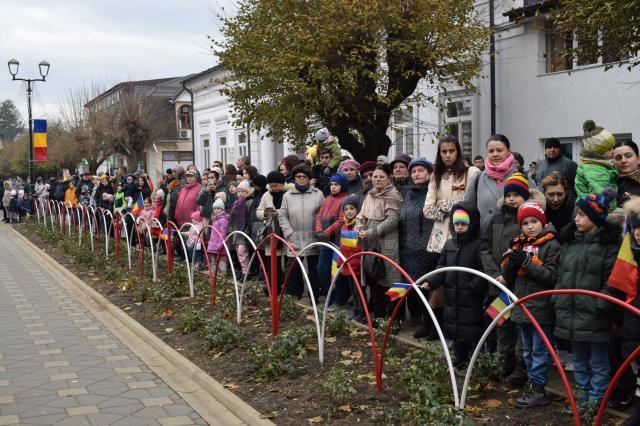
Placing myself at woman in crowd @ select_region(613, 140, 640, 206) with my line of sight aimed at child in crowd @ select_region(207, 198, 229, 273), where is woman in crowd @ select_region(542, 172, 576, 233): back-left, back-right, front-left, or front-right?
front-left

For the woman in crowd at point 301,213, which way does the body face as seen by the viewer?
toward the camera

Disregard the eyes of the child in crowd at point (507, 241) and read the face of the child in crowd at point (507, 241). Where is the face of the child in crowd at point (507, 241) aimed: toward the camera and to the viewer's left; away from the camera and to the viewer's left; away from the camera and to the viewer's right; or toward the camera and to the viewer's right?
toward the camera and to the viewer's left

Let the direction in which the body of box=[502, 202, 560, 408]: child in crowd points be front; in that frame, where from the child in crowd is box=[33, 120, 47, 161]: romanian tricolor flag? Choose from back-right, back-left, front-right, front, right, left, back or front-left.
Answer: right

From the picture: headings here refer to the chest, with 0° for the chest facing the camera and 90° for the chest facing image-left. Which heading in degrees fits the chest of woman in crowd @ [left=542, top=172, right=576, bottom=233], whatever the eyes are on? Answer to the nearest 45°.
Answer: approximately 45°

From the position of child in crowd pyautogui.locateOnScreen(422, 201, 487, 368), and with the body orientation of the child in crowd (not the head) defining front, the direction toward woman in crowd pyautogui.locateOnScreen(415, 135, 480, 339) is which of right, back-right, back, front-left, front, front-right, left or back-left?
back-right

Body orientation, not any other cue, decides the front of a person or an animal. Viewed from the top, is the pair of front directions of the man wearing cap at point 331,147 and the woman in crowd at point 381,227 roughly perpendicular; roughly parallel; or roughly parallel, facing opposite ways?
roughly parallel

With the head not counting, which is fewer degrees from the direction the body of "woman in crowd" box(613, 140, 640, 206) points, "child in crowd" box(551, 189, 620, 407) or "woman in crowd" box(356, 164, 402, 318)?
the child in crowd

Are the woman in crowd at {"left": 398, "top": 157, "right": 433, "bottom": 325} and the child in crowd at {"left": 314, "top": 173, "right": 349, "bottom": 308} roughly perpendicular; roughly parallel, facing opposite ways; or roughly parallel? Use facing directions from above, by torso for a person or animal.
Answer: roughly parallel

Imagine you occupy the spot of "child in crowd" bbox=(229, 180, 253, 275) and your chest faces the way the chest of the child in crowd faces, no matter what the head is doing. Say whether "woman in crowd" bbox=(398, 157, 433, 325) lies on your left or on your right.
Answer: on your left

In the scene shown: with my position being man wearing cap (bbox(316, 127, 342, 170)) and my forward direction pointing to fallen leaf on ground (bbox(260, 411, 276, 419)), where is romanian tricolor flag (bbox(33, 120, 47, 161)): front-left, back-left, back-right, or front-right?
back-right

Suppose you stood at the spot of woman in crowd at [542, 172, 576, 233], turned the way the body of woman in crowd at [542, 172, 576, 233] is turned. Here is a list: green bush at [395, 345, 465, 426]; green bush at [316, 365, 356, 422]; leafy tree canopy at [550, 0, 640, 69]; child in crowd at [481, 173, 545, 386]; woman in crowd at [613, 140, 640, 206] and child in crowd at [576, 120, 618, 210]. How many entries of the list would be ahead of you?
3

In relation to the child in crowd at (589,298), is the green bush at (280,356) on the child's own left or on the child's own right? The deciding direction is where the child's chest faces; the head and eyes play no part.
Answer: on the child's own right

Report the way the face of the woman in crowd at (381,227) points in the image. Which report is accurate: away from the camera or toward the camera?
toward the camera

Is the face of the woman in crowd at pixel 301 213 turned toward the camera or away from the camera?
toward the camera

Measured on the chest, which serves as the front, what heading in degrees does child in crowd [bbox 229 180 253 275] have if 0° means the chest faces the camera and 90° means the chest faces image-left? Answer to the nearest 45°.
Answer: approximately 45°
